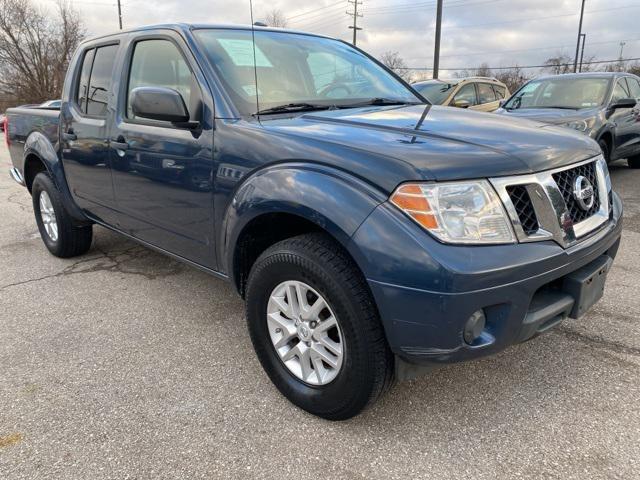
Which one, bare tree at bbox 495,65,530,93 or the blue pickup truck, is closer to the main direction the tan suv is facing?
the blue pickup truck

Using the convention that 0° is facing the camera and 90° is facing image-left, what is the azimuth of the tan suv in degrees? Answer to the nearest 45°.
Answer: approximately 45°

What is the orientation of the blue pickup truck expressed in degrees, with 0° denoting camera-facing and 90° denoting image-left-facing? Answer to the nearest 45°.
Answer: approximately 315°

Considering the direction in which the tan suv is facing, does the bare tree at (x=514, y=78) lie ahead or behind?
behind

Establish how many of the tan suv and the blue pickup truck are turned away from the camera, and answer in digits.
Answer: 0

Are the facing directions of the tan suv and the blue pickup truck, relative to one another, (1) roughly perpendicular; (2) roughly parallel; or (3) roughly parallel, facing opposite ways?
roughly perpendicular

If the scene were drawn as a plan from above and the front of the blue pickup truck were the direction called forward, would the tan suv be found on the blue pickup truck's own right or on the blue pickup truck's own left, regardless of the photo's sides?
on the blue pickup truck's own left

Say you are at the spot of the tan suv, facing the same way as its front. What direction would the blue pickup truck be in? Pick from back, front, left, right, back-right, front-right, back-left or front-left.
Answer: front-left
